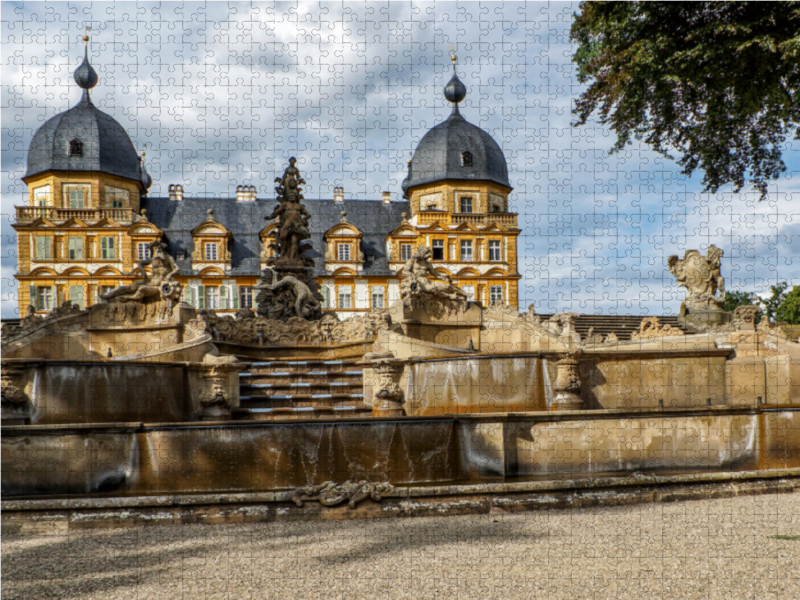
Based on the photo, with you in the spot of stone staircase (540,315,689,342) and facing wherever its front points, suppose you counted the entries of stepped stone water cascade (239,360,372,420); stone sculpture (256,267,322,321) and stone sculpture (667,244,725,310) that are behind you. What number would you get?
0

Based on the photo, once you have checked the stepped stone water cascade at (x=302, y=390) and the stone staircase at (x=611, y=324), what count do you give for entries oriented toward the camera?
2

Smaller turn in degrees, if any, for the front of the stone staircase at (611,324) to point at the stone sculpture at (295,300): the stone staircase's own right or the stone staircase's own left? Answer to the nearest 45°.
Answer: approximately 45° to the stone staircase's own right

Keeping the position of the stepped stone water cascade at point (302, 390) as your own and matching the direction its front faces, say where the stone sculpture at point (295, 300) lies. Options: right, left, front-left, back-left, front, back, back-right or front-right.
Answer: back

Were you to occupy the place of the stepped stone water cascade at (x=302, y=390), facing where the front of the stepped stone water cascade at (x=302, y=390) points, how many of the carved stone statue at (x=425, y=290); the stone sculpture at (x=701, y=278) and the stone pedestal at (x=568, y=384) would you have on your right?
0

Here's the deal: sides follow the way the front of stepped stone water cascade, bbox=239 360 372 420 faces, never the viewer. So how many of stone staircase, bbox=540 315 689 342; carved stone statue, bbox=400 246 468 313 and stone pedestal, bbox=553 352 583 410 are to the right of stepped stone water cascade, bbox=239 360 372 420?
0

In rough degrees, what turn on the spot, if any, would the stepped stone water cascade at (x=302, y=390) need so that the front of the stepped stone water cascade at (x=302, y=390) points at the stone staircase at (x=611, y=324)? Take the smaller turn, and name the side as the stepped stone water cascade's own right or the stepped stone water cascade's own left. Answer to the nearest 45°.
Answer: approximately 135° to the stepped stone water cascade's own left

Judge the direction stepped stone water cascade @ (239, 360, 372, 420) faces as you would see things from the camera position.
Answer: facing the viewer

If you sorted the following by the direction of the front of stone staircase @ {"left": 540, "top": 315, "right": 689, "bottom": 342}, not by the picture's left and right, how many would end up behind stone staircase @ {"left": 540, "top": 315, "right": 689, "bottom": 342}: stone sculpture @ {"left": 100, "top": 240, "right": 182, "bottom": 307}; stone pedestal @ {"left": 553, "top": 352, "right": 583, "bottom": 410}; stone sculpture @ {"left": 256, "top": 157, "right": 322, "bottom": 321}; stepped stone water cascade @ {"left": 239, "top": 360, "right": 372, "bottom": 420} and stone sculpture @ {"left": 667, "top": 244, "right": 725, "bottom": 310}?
0

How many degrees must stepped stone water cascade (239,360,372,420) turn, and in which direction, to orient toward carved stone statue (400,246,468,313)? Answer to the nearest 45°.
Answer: approximately 135° to its left

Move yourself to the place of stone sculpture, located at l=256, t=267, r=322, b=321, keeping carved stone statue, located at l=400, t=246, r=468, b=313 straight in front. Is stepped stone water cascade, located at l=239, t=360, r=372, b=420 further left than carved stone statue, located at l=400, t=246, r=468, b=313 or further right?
right

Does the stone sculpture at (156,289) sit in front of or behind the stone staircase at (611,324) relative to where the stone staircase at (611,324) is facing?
in front

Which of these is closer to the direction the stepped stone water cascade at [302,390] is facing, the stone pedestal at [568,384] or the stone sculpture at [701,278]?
the stone pedestal

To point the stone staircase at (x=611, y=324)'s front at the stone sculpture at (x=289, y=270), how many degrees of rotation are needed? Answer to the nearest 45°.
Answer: approximately 45° to its right

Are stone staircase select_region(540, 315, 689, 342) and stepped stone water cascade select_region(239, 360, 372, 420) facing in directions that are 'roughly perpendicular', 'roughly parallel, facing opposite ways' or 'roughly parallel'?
roughly parallel

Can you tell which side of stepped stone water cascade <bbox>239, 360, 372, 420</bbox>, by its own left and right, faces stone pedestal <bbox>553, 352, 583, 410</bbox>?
left

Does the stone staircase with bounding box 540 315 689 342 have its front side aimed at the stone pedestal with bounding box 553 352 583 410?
yes
